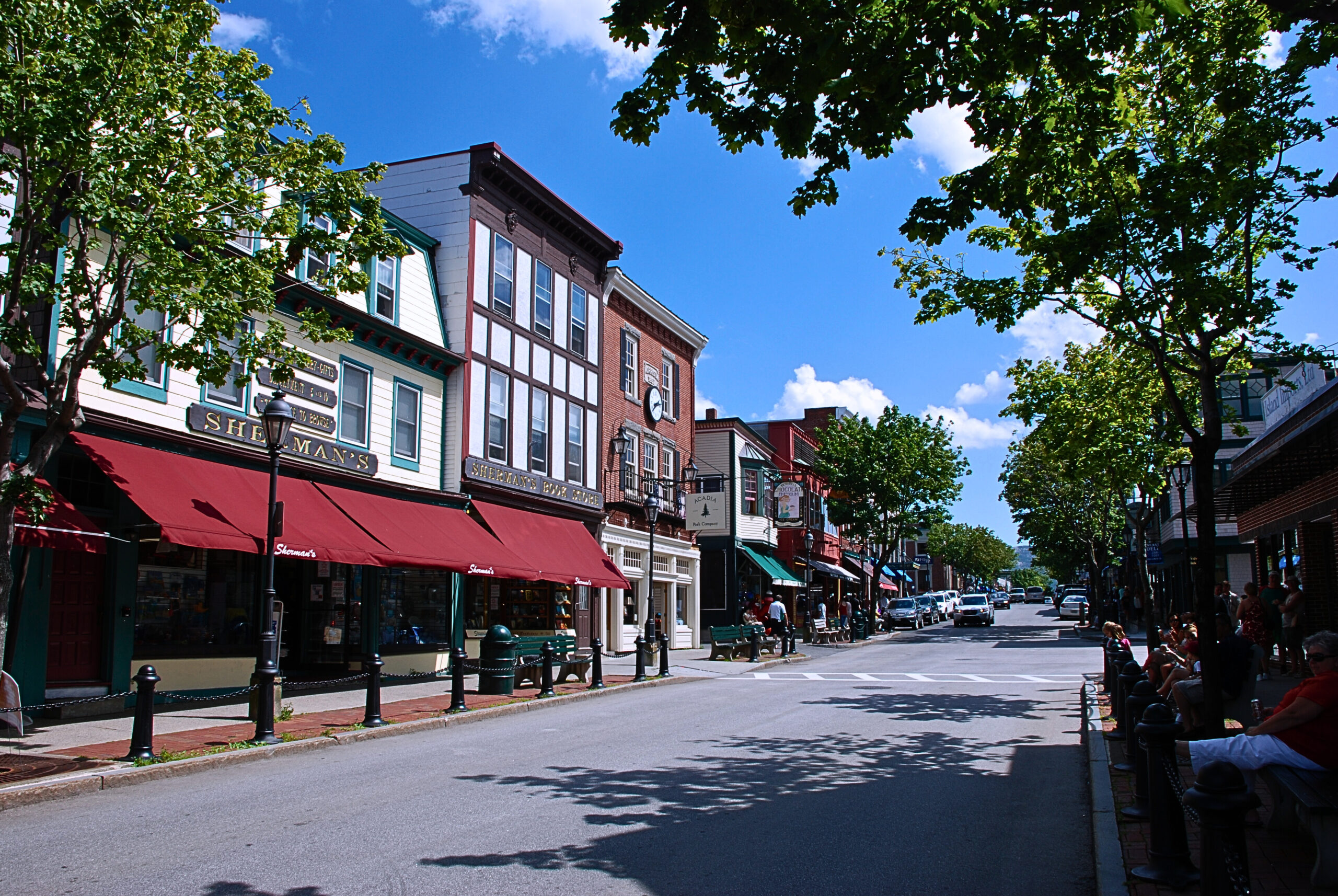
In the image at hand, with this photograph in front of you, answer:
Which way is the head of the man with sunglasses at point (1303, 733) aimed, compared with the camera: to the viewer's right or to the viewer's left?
to the viewer's left

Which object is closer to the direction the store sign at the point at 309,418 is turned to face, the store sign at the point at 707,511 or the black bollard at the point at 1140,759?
the black bollard

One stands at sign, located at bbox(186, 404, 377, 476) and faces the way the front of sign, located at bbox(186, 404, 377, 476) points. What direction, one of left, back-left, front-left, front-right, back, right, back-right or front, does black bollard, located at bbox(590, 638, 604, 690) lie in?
front-left

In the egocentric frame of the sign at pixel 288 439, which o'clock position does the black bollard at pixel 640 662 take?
The black bollard is roughly at 10 o'clock from the sign.

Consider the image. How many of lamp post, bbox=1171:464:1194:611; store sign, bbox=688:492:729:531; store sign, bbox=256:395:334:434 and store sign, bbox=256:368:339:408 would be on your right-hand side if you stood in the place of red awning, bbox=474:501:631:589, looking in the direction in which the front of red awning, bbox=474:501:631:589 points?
2

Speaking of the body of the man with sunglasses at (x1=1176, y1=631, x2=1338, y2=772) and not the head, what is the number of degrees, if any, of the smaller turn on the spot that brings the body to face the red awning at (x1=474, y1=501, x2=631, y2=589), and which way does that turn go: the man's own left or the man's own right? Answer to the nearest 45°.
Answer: approximately 45° to the man's own right

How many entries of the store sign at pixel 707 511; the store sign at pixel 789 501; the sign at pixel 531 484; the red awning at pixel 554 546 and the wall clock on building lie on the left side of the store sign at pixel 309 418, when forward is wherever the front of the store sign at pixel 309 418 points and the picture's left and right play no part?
5

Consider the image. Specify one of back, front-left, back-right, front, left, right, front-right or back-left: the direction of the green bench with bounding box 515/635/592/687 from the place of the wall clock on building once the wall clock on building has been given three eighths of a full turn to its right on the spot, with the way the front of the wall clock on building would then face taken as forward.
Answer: left

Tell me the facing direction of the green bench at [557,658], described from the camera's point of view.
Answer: facing the viewer and to the right of the viewer
